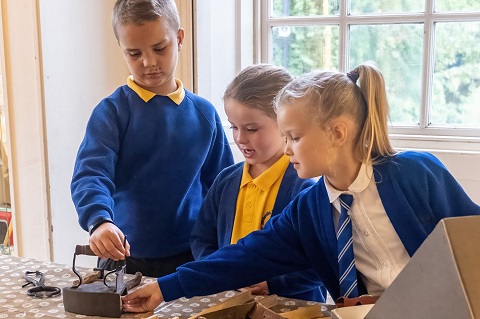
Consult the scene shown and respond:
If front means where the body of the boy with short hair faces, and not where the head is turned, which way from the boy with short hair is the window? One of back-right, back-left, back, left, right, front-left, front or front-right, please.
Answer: back-left

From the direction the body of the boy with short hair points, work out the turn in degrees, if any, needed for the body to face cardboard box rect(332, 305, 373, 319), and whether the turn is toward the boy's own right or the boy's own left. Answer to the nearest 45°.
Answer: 0° — they already face it

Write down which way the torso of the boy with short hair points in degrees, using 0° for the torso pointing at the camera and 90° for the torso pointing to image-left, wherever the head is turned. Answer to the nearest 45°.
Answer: approximately 0°
